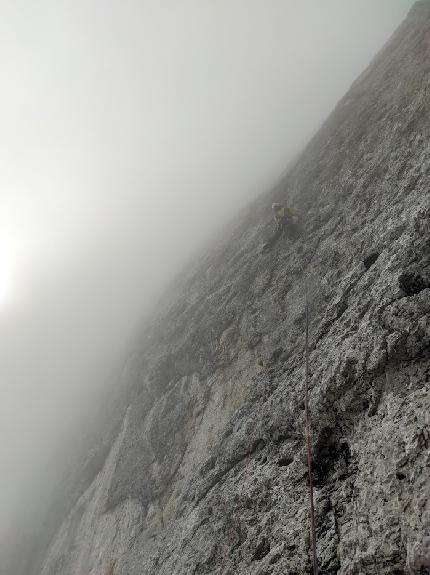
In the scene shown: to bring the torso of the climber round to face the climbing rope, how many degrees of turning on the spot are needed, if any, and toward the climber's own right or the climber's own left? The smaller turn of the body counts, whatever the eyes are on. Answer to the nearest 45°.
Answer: approximately 180°

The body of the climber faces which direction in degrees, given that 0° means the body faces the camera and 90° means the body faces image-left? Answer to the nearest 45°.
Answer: approximately 180°
